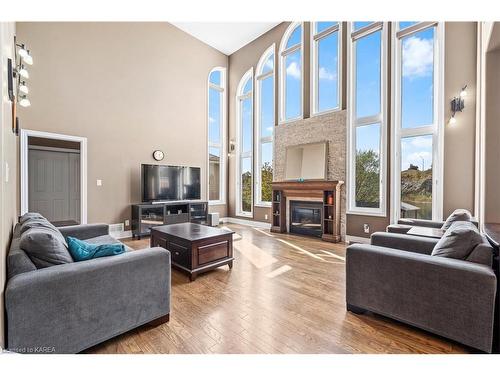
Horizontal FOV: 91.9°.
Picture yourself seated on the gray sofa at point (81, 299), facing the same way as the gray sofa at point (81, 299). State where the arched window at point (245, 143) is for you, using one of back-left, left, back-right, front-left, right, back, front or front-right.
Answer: front-left

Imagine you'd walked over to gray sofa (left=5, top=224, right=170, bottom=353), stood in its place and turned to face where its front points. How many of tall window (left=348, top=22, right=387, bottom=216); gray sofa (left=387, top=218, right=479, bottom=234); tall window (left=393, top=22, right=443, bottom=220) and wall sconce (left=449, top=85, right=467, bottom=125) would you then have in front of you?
4

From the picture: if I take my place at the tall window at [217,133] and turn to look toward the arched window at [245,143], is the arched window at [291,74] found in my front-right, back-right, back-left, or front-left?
front-right

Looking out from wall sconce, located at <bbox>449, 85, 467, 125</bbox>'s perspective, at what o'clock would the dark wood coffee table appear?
The dark wood coffee table is roughly at 12 o'clock from the wall sconce.

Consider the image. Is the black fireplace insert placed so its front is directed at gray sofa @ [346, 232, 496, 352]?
no

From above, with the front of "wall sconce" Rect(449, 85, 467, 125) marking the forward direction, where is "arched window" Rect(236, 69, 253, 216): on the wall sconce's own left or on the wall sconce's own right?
on the wall sconce's own right

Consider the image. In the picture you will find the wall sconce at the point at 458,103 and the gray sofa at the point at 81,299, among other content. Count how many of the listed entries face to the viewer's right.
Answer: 1

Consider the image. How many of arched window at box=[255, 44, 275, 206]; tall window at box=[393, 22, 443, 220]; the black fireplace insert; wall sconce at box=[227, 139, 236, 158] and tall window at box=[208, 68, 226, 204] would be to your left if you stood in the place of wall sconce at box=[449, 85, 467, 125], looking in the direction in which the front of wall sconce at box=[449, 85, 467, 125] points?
0

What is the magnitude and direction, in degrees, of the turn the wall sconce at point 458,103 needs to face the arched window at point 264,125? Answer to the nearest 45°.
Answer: approximately 45° to its right

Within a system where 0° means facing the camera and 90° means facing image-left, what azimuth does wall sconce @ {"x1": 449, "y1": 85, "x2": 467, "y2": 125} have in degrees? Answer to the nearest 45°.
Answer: approximately 45°

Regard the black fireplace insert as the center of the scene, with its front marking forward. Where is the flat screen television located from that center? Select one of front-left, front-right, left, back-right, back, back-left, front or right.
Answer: front-right

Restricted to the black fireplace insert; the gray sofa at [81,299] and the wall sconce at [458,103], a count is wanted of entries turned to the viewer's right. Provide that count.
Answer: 1

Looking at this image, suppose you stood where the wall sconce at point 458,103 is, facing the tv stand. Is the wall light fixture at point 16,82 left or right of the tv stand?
left

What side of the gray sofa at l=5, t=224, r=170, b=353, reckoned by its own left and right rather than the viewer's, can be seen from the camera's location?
right

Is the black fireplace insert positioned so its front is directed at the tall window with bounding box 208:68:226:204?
no
